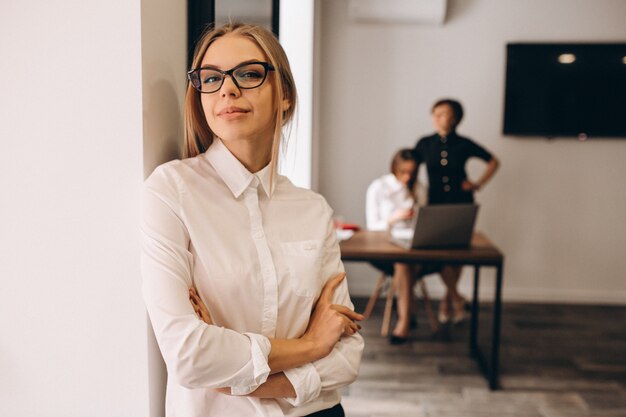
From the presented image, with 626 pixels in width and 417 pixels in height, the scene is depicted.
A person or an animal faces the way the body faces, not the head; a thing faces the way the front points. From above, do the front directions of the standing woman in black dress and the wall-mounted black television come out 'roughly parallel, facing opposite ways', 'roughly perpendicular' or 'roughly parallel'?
roughly parallel

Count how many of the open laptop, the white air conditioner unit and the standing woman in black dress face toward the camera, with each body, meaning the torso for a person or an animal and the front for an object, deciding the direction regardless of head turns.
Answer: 2

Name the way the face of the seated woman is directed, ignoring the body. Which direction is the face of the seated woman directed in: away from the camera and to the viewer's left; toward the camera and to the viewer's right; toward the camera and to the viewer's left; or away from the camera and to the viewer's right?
toward the camera and to the viewer's right

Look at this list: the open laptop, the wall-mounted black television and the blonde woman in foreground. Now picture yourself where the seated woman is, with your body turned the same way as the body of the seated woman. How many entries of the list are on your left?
1

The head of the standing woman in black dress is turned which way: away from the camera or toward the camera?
toward the camera

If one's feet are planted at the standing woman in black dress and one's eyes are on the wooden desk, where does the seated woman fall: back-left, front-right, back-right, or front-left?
front-right

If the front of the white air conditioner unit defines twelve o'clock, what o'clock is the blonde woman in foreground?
The blonde woman in foreground is roughly at 12 o'clock from the white air conditioner unit.

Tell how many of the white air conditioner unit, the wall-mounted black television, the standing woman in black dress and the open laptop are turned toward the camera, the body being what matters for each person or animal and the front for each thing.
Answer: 3

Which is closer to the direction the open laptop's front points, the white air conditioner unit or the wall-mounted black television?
the white air conditioner unit

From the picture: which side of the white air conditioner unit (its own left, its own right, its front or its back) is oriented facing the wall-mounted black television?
left

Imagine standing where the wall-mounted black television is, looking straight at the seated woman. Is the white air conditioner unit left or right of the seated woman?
right

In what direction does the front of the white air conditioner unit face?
toward the camera

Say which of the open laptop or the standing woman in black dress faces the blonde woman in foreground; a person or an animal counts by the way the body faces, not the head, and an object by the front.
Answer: the standing woman in black dress

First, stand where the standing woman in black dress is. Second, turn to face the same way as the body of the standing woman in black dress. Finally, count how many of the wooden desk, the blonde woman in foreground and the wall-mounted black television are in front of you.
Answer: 2

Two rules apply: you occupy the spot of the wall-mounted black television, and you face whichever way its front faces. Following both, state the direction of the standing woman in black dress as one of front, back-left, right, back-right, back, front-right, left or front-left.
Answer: front-right

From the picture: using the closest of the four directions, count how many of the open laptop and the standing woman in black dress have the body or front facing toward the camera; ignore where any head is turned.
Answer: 1

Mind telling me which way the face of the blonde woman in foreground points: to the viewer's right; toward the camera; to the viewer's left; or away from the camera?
toward the camera

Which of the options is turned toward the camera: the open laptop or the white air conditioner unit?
the white air conditioner unit

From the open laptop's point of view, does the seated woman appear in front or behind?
in front

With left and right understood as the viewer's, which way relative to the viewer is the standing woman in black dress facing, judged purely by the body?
facing the viewer

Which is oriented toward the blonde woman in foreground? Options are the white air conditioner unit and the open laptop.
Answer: the white air conditioner unit
